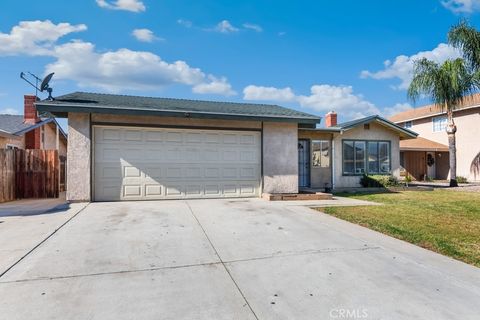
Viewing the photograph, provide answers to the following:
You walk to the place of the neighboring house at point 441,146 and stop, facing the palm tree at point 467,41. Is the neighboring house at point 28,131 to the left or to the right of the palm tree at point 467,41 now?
right

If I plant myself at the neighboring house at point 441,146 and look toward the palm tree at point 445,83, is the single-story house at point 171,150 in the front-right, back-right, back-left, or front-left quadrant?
front-right

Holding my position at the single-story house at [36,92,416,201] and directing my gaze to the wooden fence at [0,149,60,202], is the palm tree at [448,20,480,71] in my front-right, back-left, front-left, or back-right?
back-right

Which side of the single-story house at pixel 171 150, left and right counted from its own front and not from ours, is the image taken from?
front

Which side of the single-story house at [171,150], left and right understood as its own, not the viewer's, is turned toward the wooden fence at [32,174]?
right

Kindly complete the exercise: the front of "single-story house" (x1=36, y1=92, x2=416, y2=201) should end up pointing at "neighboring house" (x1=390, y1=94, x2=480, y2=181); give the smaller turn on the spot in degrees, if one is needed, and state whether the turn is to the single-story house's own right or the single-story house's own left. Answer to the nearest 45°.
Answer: approximately 135° to the single-story house's own left

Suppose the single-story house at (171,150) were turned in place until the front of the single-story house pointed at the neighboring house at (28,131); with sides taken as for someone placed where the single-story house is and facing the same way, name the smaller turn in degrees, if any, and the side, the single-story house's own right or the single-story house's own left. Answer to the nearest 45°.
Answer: approximately 135° to the single-story house's own right

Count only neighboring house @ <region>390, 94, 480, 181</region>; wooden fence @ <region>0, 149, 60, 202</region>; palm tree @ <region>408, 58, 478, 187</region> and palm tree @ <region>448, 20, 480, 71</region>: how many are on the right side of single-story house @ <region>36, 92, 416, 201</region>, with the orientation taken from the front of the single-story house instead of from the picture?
1

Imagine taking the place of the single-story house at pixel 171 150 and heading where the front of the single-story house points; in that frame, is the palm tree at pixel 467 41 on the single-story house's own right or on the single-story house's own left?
on the single-story house's own left
